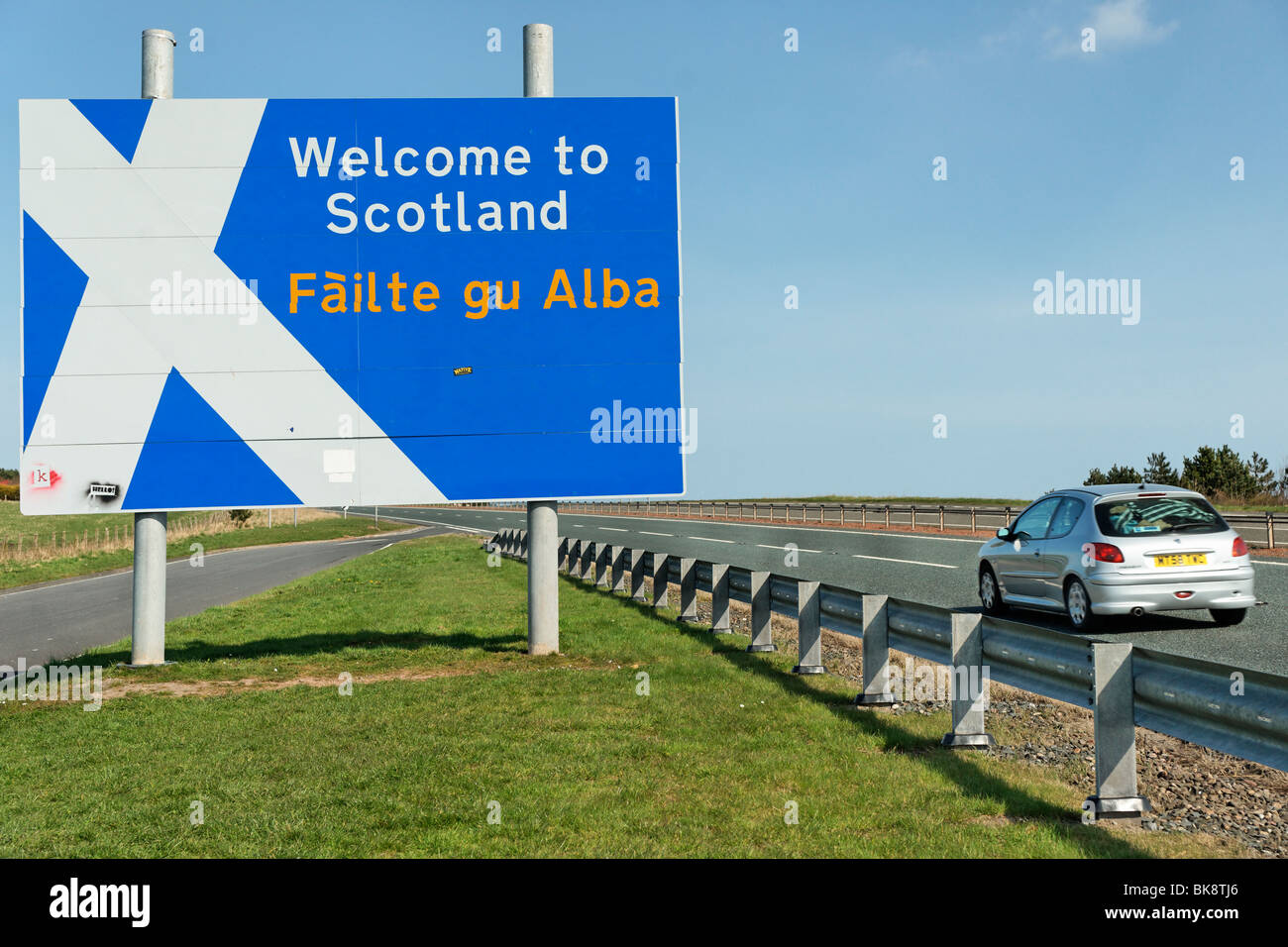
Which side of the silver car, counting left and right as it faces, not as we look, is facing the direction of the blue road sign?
left

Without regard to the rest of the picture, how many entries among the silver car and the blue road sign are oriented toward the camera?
1

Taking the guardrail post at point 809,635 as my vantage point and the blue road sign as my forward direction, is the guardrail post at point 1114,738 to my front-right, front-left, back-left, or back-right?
back-left

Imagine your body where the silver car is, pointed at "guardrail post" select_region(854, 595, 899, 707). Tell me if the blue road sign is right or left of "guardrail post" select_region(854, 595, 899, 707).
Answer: right

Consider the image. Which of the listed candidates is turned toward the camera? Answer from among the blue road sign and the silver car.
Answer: the blue road sign

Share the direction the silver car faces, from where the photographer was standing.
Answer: facing away from the viewer and to the left of the viewer

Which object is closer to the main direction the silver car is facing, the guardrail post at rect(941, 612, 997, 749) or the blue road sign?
the blue road sign

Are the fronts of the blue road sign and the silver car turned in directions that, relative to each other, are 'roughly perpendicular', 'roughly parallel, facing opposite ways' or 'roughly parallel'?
roughly parallel, facing opposite ways

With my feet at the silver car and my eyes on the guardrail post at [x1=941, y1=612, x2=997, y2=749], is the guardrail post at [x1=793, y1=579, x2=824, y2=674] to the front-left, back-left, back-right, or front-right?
front-right

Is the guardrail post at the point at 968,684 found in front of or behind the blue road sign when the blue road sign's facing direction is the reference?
in front

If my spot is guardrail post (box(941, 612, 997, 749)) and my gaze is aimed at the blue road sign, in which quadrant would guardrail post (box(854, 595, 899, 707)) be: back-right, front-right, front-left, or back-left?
front-right

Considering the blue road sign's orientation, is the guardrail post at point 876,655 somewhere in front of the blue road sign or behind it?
in front

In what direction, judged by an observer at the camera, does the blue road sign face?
facing the viewer

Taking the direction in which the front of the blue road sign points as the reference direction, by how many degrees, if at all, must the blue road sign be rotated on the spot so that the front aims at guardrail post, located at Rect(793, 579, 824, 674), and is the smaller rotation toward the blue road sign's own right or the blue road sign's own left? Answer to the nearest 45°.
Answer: approximately 45° to the blue road sign's own left

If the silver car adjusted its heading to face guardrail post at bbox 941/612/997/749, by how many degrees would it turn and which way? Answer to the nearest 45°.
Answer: approximately 135° to its left

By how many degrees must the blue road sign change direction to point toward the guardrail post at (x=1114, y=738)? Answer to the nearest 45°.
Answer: approximately 45° to its left
